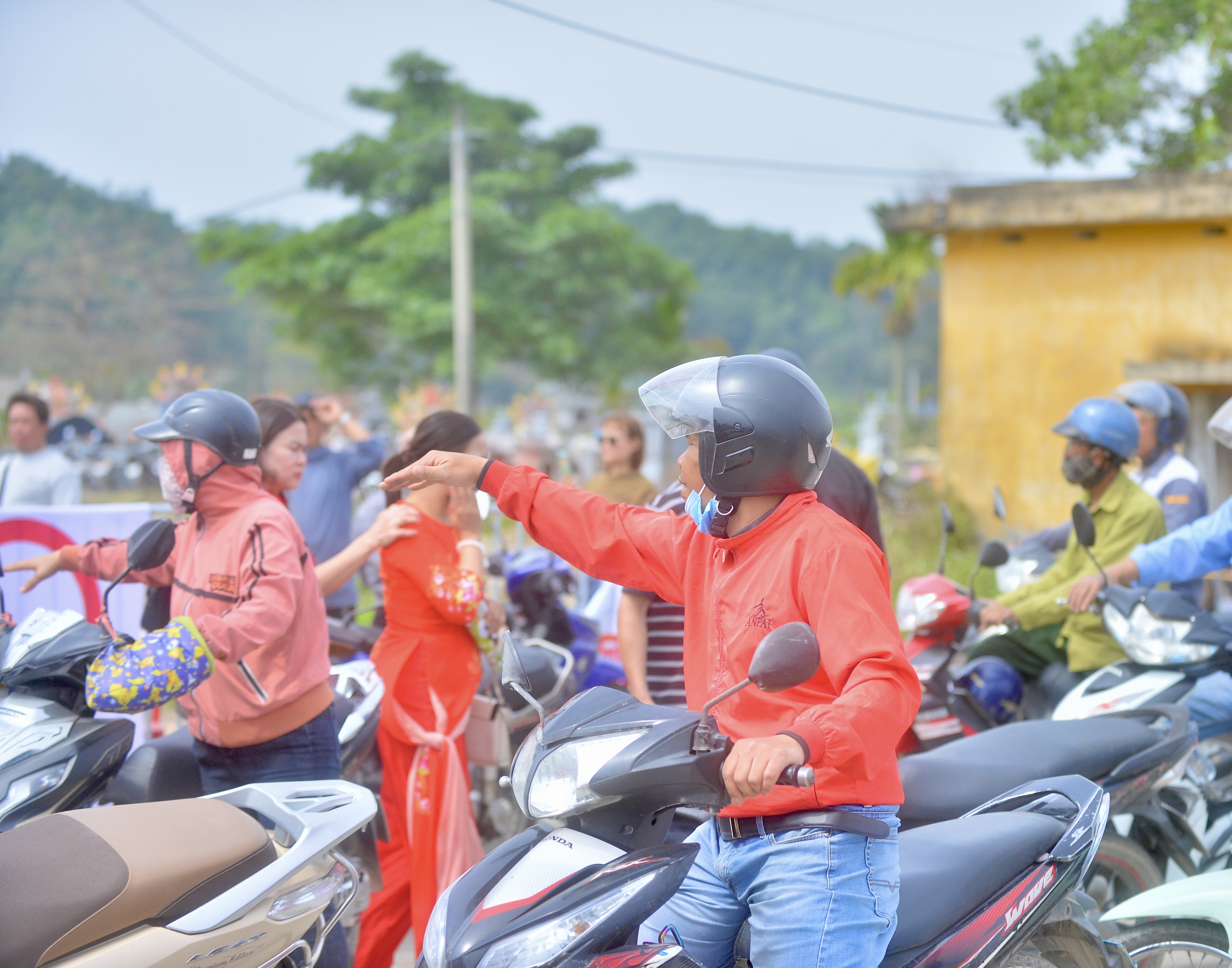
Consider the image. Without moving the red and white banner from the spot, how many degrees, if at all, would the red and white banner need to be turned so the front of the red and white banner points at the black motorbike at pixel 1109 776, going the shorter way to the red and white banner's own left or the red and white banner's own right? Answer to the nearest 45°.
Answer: approximately 45° to the red and white banner's own left

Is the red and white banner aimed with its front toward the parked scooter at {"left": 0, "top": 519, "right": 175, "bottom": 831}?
yes

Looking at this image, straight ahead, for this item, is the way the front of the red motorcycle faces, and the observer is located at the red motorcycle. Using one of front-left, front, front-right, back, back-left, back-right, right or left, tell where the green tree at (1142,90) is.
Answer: back-right

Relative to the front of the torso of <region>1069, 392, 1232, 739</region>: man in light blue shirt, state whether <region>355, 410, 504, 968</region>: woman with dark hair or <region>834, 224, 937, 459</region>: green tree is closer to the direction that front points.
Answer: the woman with dark hair

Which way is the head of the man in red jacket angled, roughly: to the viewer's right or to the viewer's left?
to the viewer's left

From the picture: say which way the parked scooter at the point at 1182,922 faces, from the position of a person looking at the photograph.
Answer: facing to the left of the viewer

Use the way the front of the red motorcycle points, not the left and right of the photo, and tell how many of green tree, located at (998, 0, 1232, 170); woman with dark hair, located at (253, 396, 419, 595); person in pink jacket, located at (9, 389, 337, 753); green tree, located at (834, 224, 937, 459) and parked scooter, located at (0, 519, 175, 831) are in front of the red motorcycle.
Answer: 3

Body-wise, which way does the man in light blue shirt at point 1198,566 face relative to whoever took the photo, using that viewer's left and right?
facing to the left of the viewer

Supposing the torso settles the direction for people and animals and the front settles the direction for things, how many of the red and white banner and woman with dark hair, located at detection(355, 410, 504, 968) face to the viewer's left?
0

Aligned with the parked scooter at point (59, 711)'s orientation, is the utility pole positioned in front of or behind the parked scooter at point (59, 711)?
behind

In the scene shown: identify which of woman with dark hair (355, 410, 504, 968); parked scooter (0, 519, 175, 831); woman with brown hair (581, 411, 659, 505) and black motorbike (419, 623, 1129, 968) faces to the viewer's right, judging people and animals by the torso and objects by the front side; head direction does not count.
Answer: woman with dark hair (355, 410, 504, 968)

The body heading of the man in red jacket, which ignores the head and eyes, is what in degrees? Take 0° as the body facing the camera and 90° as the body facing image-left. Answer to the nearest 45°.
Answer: approximately 45°
